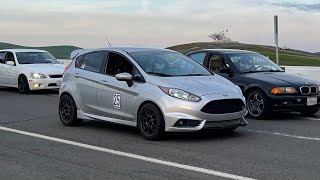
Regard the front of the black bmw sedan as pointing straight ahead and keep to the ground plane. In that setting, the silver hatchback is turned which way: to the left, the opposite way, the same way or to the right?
the same way

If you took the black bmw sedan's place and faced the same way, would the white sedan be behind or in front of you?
behind

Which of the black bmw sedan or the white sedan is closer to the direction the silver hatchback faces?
the black bmw sedan

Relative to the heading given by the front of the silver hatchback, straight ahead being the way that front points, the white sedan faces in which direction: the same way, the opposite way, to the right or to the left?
the same way

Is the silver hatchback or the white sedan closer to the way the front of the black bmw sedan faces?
the silver hatchback

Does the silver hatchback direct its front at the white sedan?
no

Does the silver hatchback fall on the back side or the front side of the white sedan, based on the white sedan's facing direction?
on the front side

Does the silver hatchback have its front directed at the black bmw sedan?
no

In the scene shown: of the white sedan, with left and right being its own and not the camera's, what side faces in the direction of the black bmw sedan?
front

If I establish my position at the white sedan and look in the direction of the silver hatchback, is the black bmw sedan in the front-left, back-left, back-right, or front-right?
front-left

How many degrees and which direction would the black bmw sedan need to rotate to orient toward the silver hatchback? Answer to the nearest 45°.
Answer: approximately 90° to its right

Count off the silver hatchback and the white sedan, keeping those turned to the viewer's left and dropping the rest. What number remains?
0

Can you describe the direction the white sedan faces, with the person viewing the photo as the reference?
facing the viewer and to the right of the viewer

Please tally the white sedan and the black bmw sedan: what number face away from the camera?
0

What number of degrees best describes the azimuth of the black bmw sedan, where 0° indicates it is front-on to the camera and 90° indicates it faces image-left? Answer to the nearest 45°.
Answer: approximately 315°

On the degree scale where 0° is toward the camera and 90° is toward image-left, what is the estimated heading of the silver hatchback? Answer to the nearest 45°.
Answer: approximately 315°

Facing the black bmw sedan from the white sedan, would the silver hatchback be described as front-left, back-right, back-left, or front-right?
front-right
